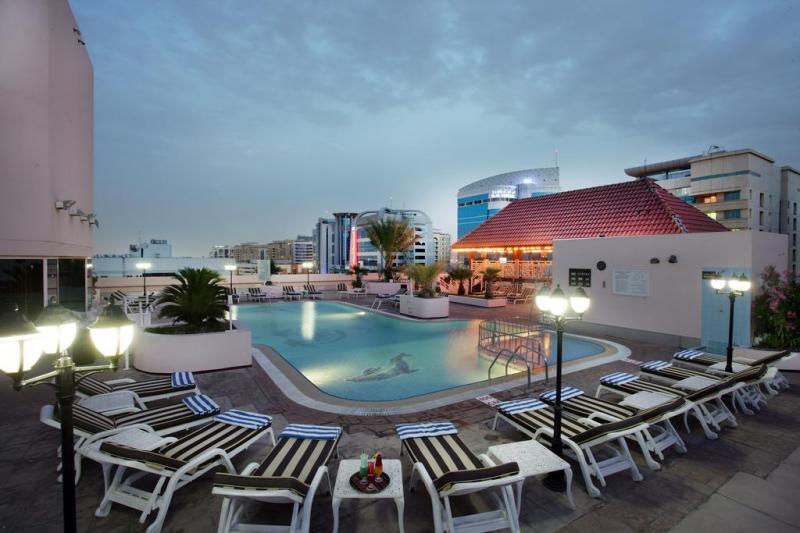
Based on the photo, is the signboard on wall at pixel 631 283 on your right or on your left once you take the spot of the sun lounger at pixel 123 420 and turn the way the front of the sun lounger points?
on your right

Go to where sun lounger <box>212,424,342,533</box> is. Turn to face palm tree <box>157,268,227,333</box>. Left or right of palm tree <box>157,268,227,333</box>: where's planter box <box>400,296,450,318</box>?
right
